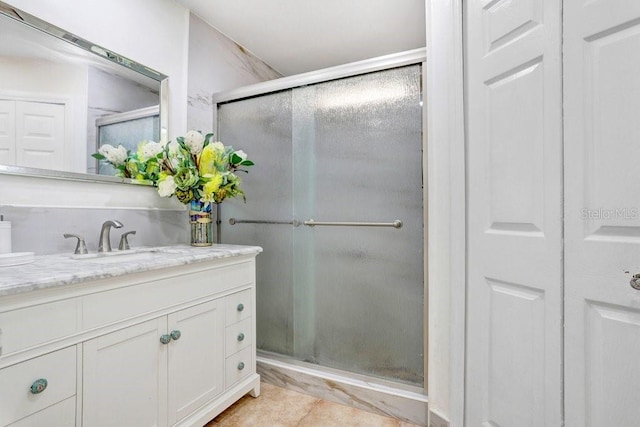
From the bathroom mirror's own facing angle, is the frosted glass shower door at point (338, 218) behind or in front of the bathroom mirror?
in front

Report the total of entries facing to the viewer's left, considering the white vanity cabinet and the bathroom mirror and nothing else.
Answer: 0

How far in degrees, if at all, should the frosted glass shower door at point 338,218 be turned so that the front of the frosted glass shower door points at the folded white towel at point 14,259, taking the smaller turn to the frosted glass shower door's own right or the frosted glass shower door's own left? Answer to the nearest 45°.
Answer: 0° — it already faces it

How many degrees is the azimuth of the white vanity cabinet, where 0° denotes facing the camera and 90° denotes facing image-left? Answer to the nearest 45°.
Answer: approximately 315°

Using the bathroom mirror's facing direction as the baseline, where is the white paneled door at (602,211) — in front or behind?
in front

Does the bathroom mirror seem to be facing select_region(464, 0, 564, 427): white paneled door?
yes

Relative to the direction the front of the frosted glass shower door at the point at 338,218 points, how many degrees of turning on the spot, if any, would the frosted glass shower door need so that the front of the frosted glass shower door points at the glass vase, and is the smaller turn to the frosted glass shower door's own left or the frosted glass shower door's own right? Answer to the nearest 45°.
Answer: approximately 45° to the frosted glass shower door's own right

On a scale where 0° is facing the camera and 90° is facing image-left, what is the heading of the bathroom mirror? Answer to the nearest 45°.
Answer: approximately 315°

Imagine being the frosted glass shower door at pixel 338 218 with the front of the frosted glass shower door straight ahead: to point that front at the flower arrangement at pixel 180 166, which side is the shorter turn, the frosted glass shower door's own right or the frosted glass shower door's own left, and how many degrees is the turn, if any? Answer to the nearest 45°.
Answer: approximately 45° to the frosted glass shower door's own right

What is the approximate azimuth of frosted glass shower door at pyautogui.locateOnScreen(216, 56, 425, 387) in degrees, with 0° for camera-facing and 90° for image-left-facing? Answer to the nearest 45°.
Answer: approximately 45°

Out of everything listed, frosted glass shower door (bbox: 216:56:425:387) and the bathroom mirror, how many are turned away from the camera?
0
